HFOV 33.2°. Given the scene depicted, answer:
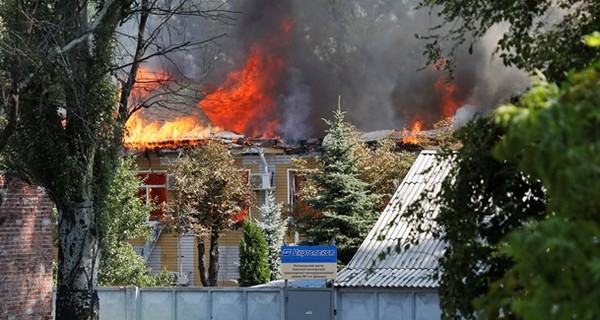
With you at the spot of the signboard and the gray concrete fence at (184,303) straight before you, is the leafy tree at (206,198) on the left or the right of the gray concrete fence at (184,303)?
right

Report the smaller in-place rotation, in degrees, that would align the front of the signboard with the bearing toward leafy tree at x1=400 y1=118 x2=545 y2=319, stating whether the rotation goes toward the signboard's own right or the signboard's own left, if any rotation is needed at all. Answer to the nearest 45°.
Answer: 0° — it already faces it

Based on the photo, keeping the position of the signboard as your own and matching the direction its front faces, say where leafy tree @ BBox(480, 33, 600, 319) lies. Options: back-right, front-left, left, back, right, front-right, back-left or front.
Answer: front

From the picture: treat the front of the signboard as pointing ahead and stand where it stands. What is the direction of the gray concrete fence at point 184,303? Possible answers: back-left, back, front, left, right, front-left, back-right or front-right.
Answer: back-right

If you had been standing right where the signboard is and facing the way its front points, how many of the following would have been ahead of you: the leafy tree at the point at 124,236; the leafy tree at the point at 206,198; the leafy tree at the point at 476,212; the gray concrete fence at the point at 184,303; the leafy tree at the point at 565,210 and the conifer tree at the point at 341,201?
2

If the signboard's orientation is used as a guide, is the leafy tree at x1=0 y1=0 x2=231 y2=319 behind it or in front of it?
in front

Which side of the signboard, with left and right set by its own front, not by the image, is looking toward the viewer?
front

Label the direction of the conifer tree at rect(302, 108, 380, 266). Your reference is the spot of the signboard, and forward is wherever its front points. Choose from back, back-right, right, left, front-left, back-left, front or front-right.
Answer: back
